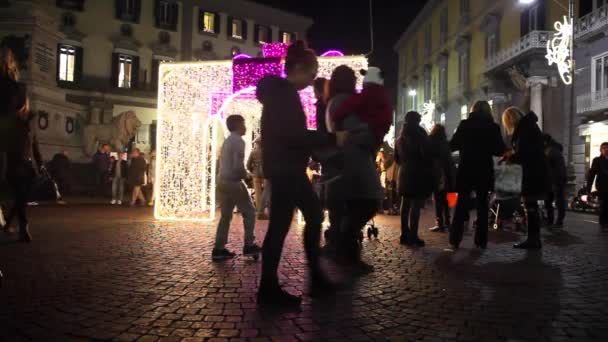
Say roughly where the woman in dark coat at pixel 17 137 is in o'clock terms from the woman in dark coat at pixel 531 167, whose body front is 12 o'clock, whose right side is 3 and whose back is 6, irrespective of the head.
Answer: the woman in dark coat at pixel 17 137 is roughly at 11 o'clock from the woman in dark coat at pixel 531 167.

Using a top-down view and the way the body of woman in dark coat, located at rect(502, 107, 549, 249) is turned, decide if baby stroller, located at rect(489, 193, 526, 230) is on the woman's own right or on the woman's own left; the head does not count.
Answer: on the woman's own right

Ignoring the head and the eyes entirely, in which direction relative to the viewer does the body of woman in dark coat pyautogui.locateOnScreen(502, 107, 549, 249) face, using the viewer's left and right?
facing to the left of the viewer

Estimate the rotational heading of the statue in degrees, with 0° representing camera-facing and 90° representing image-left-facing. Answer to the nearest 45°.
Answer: approximately 270°

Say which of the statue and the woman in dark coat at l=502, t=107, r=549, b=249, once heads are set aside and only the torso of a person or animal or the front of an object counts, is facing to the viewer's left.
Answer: the woman in dark coat

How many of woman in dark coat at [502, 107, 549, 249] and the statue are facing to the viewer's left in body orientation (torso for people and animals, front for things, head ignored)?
1

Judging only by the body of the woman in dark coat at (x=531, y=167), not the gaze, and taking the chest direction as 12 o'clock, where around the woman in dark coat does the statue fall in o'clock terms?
The statue is roughly at 1 o'clock from the woman in dark coat.

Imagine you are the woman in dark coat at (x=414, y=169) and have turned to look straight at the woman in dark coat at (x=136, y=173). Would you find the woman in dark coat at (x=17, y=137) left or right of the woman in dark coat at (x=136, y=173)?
left

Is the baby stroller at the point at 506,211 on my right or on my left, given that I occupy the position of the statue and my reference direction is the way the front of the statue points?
on my right

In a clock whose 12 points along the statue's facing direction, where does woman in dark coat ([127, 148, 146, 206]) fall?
The woman in dark coat is roughly at 3 o'clock from the statue.

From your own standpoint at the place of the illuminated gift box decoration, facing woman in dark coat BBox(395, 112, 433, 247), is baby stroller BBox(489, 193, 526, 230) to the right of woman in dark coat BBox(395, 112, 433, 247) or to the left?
left
